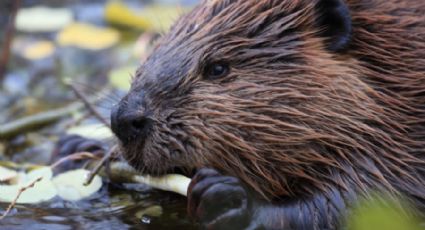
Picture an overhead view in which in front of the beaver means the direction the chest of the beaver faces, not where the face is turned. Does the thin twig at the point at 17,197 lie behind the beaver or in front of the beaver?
in front

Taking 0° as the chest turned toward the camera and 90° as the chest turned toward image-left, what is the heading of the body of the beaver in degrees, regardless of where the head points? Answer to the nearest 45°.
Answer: approximately 90°

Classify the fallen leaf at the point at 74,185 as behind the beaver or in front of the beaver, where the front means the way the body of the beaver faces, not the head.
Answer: in front
